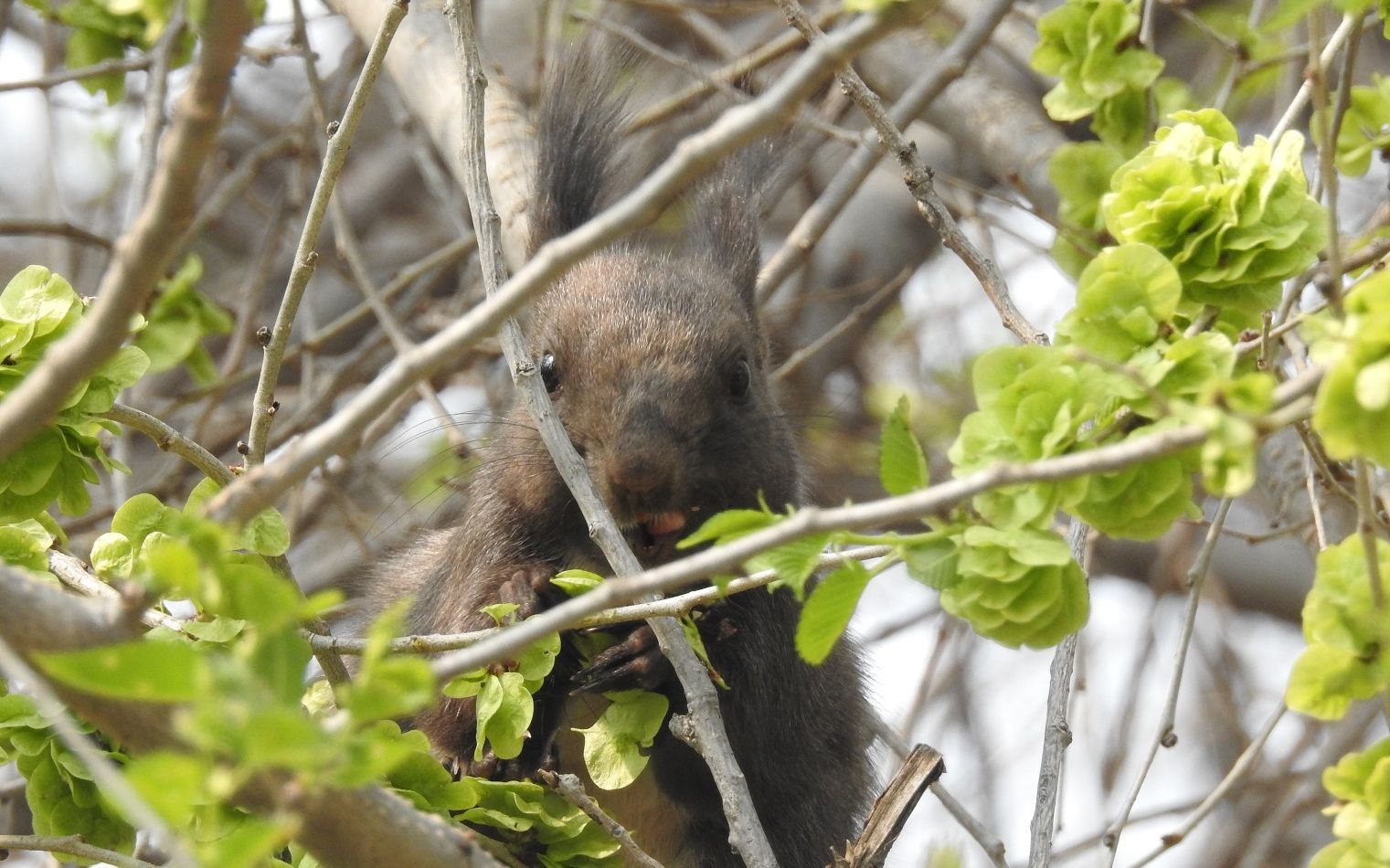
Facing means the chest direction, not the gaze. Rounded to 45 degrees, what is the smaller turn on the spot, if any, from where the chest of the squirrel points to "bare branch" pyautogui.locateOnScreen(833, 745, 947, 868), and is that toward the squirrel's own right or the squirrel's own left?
approximately 45° to the squirrel's own left

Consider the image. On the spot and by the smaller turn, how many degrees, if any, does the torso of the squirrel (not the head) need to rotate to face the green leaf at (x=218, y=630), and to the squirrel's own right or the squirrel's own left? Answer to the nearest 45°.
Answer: approximately 45° to the squirrel's own right

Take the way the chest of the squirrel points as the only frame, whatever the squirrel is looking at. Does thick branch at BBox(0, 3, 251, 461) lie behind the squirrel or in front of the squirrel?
in front

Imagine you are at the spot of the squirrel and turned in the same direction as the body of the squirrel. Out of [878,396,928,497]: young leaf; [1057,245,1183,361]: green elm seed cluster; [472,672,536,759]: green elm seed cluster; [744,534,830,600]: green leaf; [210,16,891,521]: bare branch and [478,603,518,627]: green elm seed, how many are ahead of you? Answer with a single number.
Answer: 6

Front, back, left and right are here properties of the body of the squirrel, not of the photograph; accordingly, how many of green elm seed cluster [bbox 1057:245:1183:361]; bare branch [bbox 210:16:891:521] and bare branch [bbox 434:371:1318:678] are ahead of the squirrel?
3

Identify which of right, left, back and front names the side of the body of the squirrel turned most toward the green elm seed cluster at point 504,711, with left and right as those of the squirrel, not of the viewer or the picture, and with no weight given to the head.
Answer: front

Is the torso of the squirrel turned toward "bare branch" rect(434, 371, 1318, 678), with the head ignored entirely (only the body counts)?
yes

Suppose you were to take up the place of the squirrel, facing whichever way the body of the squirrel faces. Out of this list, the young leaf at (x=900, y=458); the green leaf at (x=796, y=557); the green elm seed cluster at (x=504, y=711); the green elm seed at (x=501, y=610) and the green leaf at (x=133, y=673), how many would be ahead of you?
5

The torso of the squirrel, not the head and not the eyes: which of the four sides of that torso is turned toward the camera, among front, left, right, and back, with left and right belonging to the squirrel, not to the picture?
front
